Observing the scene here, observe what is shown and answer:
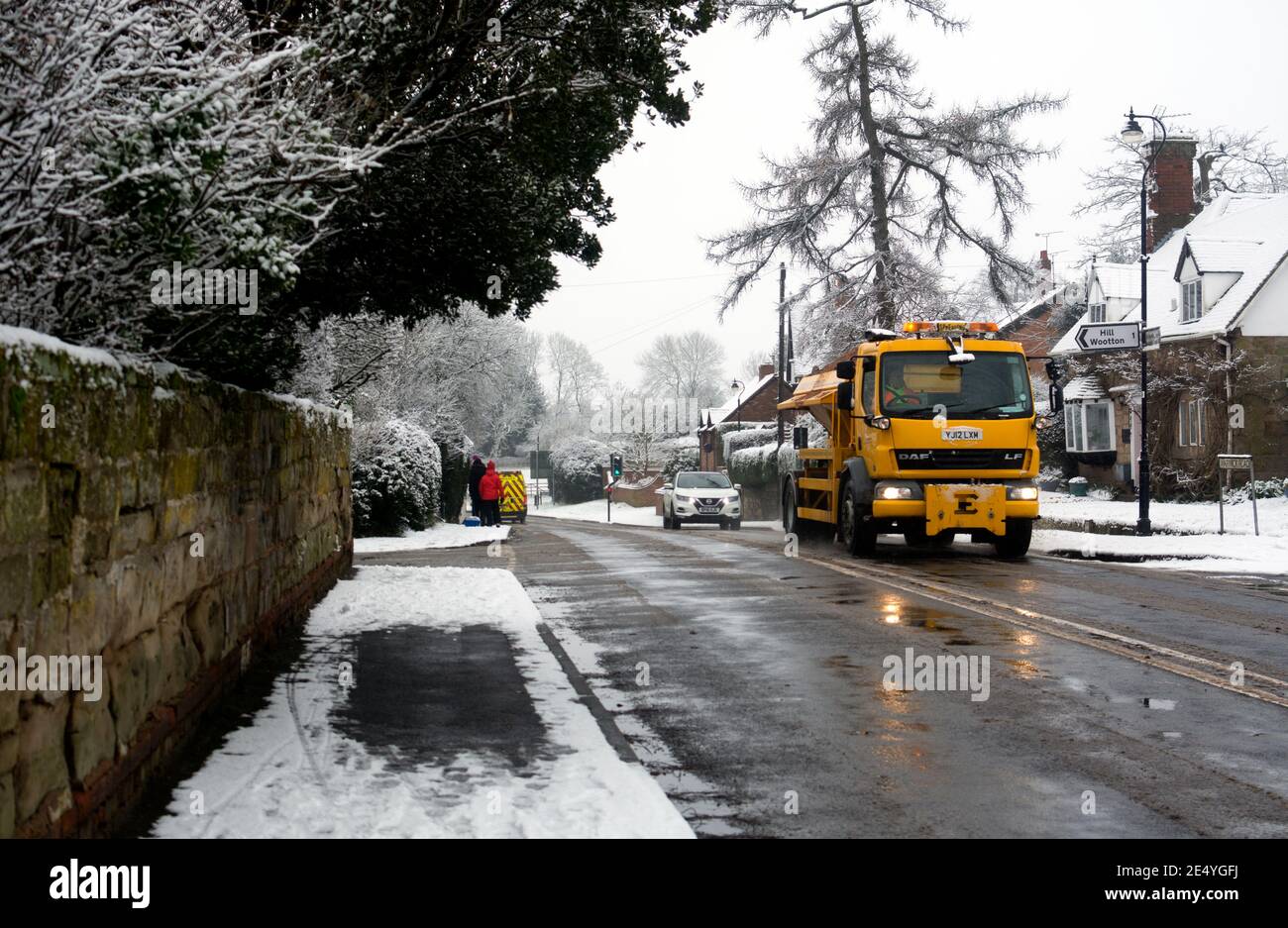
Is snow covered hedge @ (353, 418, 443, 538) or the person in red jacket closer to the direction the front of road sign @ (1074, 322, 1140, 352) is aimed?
the snow covered hedge

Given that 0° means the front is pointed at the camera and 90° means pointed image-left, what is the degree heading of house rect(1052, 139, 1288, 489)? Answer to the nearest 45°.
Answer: approximately 45°

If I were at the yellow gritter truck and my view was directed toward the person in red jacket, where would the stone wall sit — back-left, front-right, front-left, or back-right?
back-left

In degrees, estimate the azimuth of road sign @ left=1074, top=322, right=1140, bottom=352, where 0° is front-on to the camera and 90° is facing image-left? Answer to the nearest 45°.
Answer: approximately 0°

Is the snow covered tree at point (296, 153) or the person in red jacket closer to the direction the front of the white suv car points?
the snow covered tree

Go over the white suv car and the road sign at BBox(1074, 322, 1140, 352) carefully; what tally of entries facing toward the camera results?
2

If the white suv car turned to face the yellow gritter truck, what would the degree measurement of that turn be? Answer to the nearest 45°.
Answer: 0° — it already faces it

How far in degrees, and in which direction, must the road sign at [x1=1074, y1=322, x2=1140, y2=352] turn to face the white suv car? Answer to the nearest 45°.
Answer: approximately 135° to its right

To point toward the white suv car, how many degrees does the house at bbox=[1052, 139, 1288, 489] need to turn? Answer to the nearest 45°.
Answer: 0° — it already faces it

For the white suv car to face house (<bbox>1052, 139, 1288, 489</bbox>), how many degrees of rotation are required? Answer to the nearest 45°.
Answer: approximately 90° to its left
